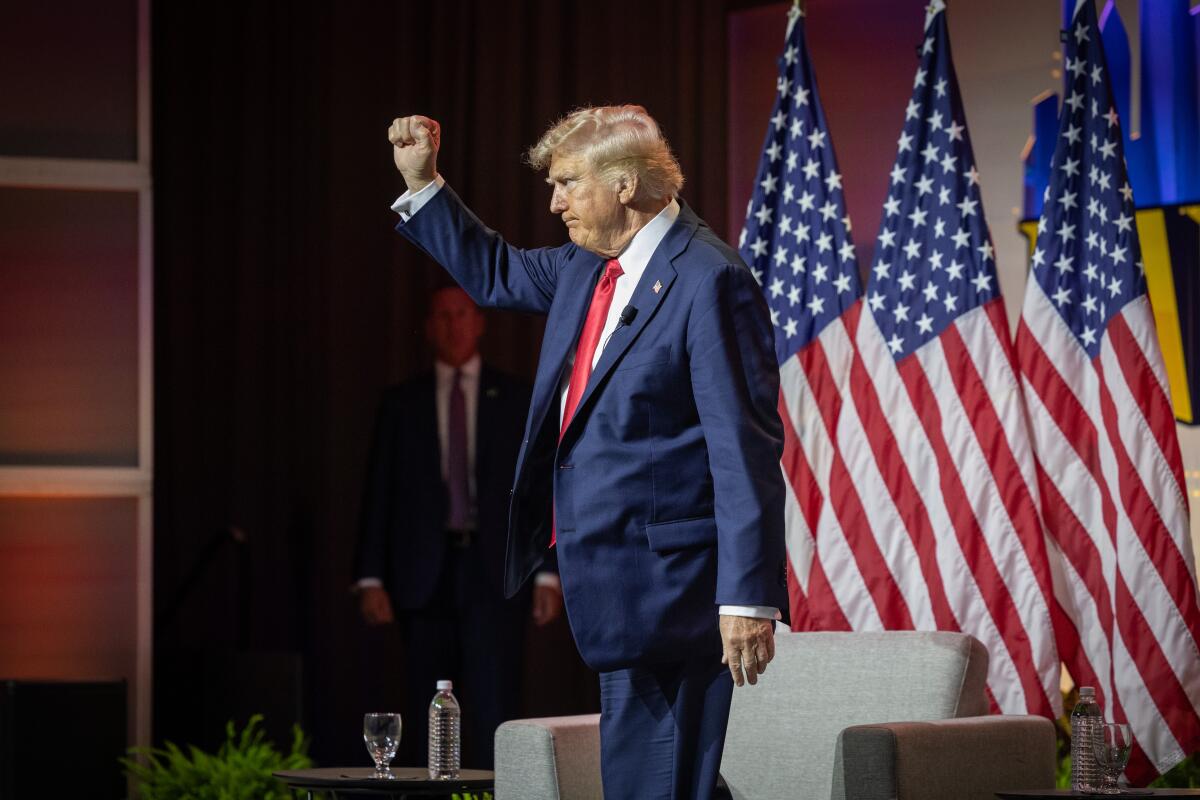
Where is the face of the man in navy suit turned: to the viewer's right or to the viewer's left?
to the viewer's left

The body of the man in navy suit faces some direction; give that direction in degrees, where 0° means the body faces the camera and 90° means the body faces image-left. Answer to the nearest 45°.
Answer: approximately 45°

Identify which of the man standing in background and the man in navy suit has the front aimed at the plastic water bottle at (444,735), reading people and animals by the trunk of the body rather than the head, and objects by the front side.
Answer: the man standing in background

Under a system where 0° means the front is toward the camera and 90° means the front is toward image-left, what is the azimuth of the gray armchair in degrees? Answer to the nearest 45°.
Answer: approximately 45°

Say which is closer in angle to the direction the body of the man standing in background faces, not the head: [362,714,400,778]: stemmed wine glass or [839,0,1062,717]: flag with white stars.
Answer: the stemmed wine glass

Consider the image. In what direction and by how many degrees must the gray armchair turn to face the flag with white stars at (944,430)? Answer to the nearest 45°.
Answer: approximately 135° to its right

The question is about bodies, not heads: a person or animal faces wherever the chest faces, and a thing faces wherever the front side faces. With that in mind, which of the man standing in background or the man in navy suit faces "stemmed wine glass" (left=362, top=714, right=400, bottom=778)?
the man standing in background

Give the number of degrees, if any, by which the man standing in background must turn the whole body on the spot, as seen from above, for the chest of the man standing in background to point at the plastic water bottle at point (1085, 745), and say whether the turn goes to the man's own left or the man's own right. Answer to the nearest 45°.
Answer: approximately 45° to the man's own left
